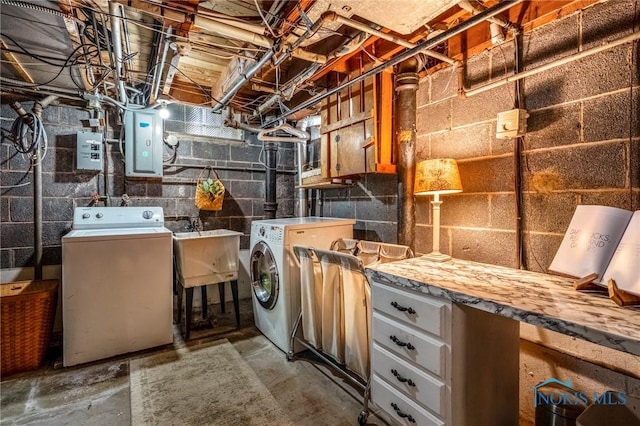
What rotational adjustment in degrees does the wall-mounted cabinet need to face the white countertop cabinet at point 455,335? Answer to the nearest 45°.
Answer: approximately 45° to its left

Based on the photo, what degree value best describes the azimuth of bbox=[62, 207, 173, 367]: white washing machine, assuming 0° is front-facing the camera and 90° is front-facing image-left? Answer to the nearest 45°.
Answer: approximately 0°

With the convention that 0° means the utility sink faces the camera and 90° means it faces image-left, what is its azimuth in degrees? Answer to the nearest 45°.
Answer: approximately 0°

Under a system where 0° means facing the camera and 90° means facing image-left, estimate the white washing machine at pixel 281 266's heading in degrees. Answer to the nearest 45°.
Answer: approximately 45°

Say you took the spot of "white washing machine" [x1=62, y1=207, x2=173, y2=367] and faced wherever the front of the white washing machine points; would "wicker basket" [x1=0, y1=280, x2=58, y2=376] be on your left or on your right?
on your right

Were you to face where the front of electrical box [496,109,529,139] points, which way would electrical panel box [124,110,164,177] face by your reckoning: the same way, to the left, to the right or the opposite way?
to the left

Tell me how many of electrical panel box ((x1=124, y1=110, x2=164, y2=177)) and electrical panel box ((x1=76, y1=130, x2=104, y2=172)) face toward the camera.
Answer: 2

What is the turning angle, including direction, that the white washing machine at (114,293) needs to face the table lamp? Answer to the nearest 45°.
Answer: approximately 45° to its left

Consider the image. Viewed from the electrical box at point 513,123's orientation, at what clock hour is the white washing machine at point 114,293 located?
The white washing machine is roughly at 1 o'clock from the electrical box.
